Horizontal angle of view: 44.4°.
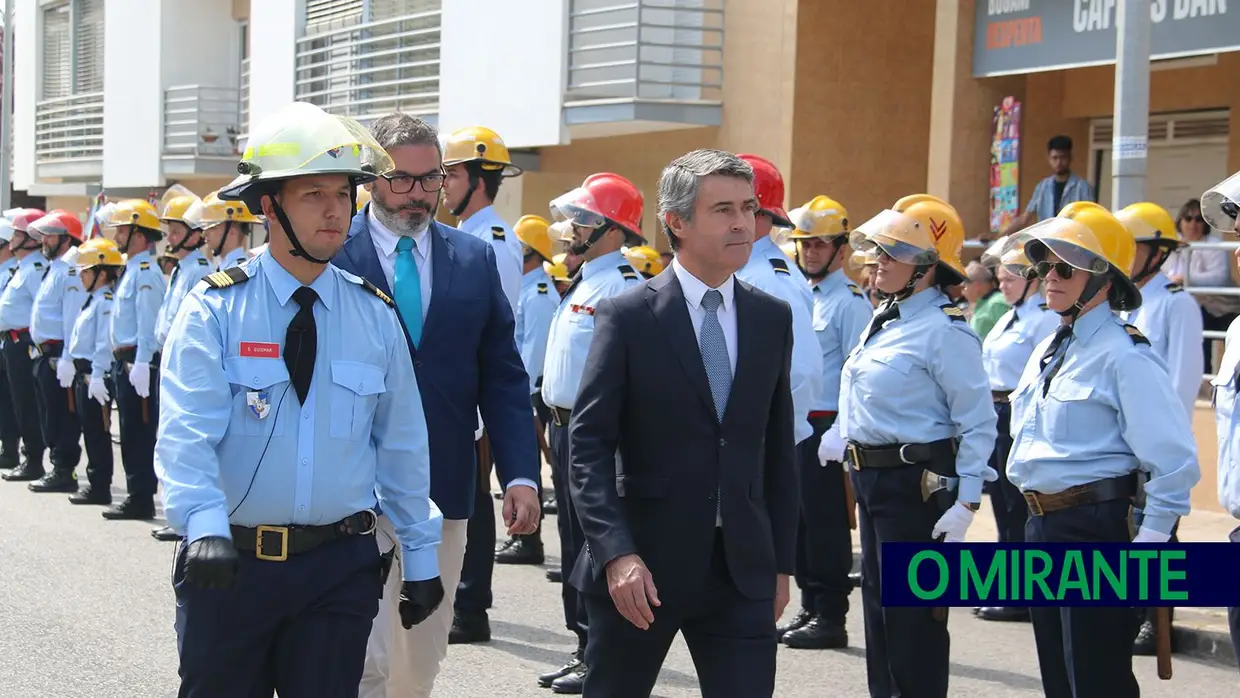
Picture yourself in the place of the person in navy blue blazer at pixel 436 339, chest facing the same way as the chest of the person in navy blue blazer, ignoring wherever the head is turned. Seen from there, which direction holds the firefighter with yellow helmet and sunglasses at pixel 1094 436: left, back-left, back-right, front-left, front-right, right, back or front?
left

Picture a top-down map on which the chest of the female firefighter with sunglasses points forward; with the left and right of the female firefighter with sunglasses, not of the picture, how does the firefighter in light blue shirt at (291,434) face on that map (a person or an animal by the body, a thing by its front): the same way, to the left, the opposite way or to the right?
to the left

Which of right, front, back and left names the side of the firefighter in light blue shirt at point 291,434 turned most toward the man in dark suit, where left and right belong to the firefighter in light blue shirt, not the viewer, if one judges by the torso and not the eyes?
left

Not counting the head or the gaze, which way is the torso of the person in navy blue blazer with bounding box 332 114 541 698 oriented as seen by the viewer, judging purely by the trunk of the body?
toward the camera

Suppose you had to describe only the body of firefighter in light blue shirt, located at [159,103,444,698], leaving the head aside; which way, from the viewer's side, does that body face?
toward the camera

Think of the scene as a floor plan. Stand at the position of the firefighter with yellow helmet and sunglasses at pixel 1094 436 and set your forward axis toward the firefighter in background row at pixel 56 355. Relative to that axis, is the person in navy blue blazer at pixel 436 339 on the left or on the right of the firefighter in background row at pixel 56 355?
left

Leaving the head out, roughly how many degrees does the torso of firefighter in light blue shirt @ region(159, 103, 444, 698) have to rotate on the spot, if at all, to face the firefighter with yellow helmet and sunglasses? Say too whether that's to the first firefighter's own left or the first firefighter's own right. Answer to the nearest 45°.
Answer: approximately 90° to the first firefighter's own left

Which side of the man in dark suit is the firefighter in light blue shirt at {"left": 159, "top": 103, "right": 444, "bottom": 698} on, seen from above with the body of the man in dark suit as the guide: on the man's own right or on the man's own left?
on the man's own right

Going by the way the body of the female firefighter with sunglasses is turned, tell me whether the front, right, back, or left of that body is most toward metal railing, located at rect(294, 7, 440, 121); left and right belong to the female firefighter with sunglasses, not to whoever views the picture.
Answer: right

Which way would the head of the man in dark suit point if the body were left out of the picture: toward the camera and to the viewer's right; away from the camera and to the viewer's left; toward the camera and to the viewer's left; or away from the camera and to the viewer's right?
toward the camera and to the viewer's right

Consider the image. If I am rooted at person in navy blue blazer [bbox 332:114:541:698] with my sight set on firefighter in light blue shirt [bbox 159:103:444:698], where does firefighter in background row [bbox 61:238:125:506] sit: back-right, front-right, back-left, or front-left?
back-right

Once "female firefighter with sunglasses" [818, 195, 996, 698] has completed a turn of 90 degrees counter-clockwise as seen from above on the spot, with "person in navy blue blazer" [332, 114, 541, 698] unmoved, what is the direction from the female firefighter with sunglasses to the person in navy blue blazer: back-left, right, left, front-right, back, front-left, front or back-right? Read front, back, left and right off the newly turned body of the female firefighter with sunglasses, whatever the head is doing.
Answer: right

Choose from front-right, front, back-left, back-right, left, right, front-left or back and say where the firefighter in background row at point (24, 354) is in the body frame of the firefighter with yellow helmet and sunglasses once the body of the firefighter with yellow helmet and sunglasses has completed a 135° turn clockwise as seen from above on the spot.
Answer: front-left

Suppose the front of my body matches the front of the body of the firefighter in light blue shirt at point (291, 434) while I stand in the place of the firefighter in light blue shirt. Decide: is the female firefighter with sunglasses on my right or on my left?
on my left

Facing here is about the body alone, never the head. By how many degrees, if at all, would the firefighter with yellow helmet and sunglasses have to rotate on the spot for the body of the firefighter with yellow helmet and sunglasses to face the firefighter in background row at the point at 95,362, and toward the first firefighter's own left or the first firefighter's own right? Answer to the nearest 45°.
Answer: approximately 90° to the first firefighter's own right

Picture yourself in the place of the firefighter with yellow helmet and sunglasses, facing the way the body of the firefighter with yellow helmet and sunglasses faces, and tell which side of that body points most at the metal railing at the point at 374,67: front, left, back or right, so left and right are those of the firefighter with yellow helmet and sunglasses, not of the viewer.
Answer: right

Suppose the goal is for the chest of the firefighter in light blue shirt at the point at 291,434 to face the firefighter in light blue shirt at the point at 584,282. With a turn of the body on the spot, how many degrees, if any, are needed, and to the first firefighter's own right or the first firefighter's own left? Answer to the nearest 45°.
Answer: approximately 180°

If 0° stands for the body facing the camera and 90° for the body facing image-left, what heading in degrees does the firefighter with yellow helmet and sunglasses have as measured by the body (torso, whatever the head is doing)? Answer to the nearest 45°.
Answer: approximately 45°

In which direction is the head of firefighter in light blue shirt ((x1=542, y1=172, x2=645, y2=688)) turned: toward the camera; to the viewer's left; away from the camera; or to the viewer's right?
to the viewer's left

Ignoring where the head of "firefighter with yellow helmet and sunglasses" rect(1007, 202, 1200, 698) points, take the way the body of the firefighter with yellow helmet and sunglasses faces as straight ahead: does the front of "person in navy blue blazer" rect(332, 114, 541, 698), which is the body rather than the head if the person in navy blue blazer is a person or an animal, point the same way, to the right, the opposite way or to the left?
to the left

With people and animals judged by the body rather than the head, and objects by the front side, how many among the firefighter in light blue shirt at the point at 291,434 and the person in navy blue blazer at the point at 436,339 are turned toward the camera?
2
